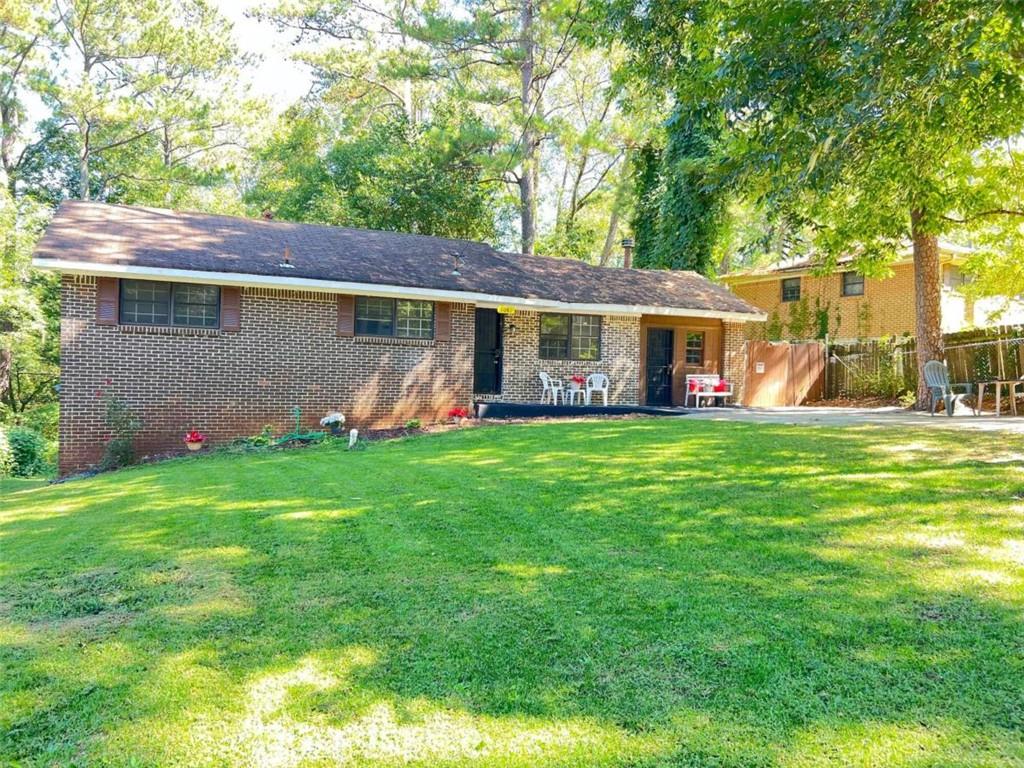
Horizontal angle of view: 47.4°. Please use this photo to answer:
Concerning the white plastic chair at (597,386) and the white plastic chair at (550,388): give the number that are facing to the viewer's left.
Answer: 0

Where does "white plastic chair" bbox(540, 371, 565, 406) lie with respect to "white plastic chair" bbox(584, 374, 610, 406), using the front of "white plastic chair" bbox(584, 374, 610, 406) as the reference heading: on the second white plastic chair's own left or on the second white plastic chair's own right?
on the second white plastic chair's own right

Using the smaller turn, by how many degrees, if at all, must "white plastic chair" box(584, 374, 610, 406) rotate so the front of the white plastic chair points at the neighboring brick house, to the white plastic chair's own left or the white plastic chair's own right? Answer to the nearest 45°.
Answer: approximately 135° to the white plastic chair's own left

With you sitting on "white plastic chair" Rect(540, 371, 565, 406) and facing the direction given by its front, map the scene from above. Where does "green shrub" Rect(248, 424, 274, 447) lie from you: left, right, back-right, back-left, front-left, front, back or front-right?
right

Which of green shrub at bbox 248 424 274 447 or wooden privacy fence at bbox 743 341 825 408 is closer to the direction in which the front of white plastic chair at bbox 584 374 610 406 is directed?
the green shrub

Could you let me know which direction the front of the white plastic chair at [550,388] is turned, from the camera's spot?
facing the viewer and to the right of the viewer

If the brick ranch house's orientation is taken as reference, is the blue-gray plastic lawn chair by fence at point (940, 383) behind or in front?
in front

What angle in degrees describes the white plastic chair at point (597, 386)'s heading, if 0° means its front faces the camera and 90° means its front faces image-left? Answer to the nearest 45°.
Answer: approximately 0°

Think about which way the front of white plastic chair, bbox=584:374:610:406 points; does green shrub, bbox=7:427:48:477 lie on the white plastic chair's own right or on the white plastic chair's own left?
on the white plastic chair's own right
